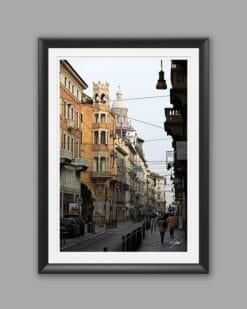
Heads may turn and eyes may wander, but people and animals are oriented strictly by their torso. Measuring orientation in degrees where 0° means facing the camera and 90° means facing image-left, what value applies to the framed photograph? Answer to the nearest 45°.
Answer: approximately 0°
